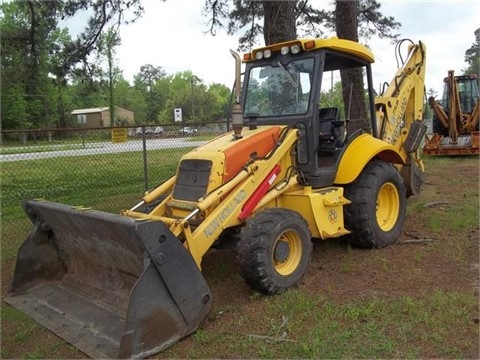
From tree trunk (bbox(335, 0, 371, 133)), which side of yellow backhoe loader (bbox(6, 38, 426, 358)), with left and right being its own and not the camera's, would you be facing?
back

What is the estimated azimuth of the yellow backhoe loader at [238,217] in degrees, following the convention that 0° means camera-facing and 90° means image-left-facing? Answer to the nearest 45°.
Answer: approximately 45°

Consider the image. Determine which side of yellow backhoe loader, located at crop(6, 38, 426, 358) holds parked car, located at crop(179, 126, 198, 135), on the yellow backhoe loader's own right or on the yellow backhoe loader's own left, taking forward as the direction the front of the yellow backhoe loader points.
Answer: on the yellow backhoe loader's own right

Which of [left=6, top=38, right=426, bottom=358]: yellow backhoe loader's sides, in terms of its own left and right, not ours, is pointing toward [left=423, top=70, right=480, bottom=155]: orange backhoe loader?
back

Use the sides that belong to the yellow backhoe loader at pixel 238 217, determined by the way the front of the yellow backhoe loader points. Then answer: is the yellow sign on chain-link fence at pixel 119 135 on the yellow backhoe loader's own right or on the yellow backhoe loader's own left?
on the yellow backhoe loader's own right
